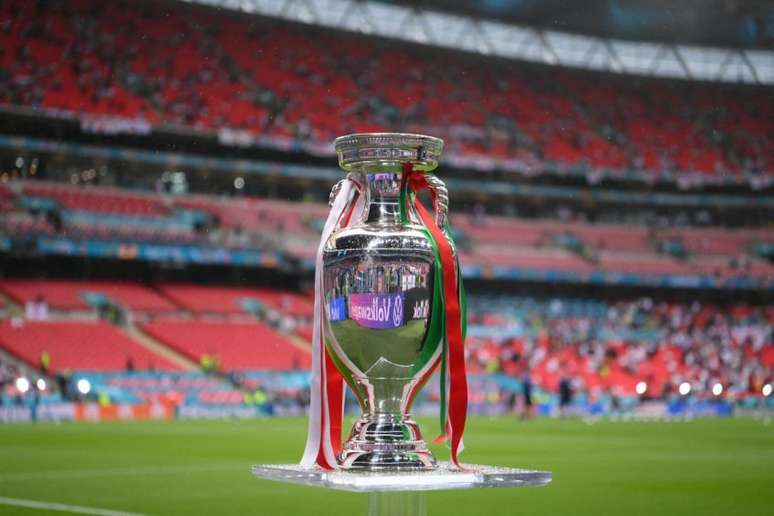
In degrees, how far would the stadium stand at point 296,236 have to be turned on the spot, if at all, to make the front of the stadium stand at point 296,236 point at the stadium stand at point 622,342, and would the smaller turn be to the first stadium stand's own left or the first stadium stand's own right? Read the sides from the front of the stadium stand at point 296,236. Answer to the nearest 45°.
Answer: approximately 90° to the first stadium stand's own left

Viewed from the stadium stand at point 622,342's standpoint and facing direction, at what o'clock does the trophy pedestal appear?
The trophy pedestal is roughly at 12 o'clock from the stadium stand.

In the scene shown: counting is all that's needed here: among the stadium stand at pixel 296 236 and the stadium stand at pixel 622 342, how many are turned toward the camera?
2

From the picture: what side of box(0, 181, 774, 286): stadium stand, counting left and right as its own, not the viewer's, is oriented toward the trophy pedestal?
front

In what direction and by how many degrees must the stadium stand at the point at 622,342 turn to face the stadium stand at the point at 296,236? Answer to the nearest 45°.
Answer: approximately 90° to its right

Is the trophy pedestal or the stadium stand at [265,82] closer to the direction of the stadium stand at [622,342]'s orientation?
the trophy pedestal

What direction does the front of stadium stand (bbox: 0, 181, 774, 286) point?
toward the camera
